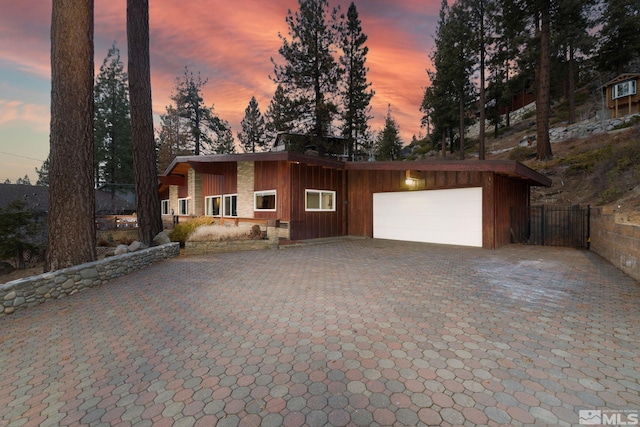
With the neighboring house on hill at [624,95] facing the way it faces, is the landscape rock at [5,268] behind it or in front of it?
in front

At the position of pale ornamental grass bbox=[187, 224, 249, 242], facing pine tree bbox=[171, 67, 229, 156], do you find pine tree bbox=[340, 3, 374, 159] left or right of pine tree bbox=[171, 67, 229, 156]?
right

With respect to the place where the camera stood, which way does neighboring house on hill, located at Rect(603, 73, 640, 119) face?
facing the viewer and to the left of the viewer

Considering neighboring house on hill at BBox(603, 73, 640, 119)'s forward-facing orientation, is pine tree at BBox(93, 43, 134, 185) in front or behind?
in front

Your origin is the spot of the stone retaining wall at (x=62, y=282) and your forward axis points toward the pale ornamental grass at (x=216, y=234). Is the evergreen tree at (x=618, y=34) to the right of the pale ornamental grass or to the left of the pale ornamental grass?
right

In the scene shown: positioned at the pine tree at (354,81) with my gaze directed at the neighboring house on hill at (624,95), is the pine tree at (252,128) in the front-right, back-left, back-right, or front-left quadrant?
back-left

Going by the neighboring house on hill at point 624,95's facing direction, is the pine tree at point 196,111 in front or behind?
in front

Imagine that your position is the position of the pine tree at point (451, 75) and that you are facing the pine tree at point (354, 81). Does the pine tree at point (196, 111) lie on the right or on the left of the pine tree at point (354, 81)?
right

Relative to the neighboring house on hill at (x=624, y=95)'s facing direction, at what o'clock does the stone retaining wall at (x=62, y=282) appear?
The stone retaining wall is roughly at 11 o'clock from the neighboring house on hill.
